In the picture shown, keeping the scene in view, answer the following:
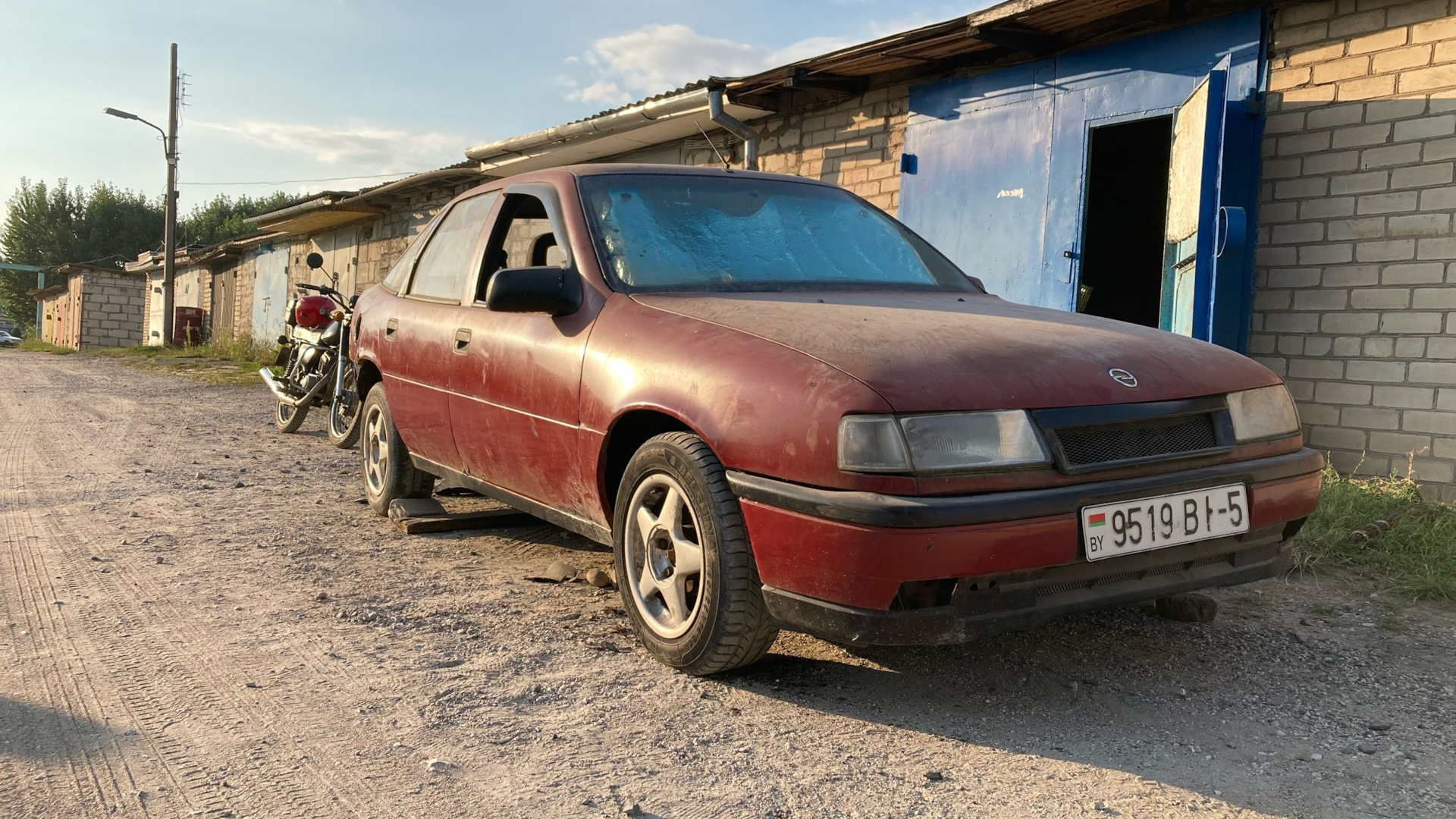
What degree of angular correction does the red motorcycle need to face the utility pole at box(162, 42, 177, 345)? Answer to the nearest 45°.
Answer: approximately 135° to its left

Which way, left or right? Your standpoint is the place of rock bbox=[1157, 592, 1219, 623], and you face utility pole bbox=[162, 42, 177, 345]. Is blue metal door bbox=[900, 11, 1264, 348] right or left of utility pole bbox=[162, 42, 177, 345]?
right

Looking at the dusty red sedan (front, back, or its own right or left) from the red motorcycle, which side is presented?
back

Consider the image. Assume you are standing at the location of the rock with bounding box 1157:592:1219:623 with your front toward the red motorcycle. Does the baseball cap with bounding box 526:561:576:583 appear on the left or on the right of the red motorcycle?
left

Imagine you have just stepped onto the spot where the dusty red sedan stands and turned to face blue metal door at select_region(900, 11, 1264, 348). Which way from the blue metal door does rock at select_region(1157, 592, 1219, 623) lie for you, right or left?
right

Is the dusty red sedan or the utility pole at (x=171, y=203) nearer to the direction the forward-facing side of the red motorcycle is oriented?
the dusty red sedan

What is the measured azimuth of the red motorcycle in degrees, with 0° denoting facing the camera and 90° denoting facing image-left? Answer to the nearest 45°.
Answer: approximately 315°

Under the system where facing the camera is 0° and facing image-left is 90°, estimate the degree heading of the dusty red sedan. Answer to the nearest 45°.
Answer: approximately 315°
